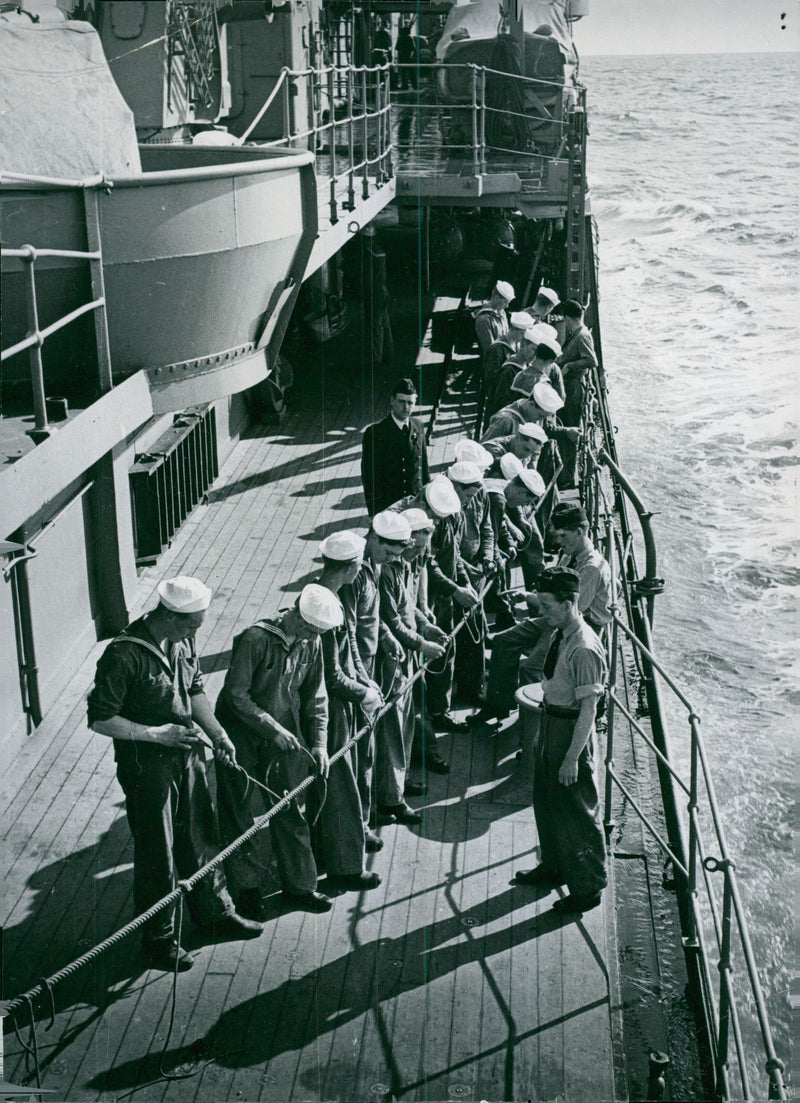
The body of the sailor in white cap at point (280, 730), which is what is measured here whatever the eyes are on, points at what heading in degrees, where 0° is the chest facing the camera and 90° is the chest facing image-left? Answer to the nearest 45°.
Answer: approximately 315°

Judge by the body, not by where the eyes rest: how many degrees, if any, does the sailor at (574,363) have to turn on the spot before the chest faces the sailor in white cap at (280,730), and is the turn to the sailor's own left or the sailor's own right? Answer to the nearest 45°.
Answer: approximately 90° to the sailor's own left

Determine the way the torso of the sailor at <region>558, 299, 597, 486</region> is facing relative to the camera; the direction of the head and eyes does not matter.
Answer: to the viewer's left

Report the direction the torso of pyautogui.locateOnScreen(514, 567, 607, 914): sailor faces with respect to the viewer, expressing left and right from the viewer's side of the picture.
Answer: facing to the left of the viewer

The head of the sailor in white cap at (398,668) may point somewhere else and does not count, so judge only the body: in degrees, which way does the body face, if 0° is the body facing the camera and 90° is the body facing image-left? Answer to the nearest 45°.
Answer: approximately 270°

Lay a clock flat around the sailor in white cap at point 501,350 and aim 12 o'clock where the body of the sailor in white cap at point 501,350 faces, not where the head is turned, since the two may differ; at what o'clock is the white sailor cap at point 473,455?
the white sailor cap at point 473,455 is roughly at 3 o'clock from the sailor in white cap at point 501,350.

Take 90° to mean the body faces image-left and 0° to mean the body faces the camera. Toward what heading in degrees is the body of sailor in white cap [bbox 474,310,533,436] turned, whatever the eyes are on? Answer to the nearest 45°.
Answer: approximately 270°

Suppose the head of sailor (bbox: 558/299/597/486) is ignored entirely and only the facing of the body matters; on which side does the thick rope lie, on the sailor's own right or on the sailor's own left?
on the sailor's own left
